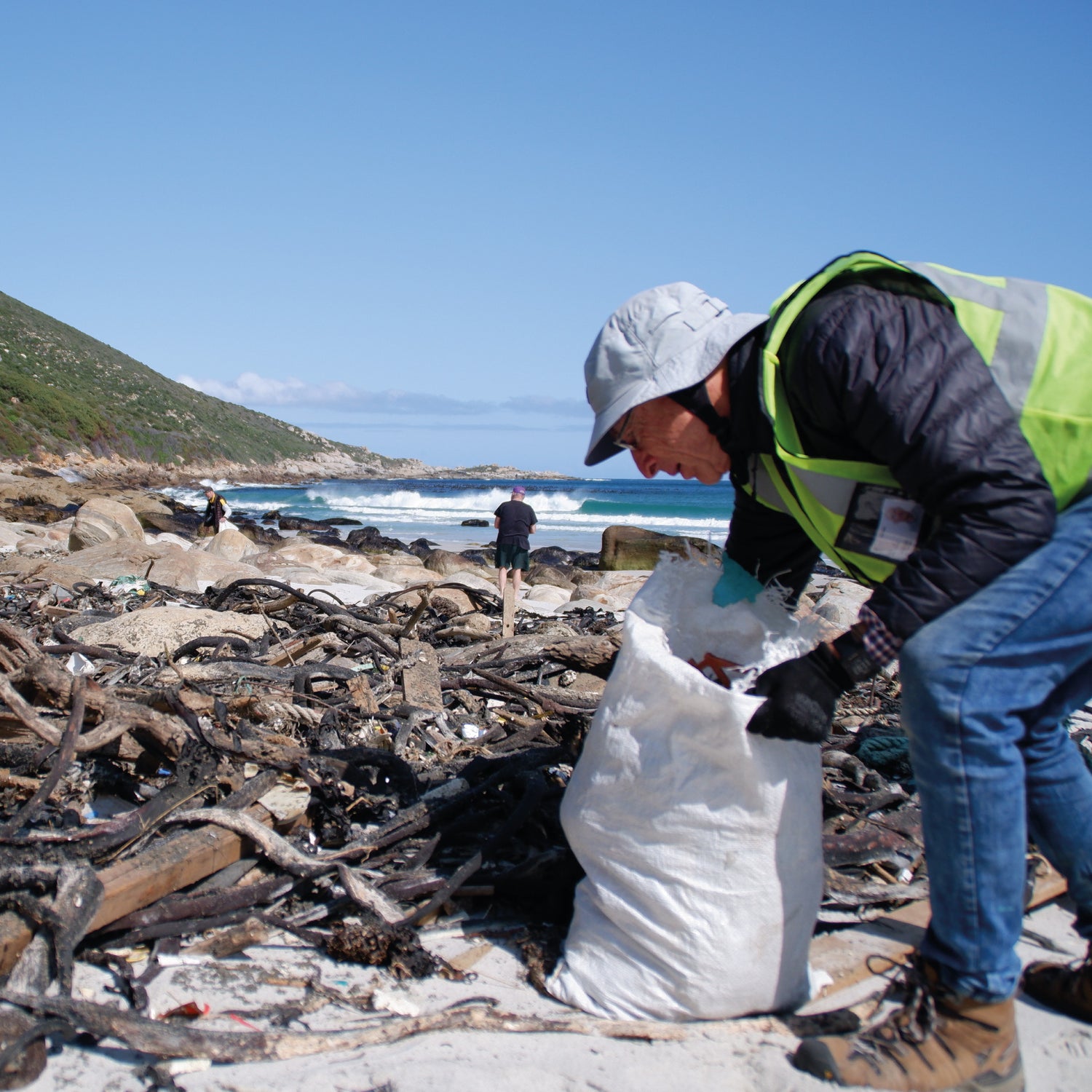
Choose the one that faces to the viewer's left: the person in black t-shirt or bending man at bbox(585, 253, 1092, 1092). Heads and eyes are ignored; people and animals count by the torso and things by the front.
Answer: the bending man

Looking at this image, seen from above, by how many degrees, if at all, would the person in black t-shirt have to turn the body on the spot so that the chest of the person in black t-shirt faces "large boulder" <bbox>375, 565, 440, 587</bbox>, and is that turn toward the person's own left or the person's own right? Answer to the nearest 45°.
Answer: approximately 45° to the person's own left

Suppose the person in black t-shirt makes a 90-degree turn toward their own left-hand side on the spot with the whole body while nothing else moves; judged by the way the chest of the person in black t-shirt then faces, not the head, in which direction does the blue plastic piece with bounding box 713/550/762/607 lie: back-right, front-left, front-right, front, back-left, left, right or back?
left

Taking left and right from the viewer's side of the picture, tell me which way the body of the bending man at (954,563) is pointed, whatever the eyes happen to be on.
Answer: facing to the left of the viewer

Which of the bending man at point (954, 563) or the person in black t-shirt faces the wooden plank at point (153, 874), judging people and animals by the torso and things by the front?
the bending man

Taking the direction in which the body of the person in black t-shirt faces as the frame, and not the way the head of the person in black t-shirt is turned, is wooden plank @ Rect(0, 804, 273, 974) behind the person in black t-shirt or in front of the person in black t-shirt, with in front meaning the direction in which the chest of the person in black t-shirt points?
behind

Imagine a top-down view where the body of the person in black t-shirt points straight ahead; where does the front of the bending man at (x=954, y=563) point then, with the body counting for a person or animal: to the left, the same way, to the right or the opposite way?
to the left

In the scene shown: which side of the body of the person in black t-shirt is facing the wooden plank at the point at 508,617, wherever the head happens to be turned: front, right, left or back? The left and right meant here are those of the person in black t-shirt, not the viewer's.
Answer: back

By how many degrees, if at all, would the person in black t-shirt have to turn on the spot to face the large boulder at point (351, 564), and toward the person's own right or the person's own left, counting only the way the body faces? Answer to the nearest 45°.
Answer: approximately 45° to the person's own left

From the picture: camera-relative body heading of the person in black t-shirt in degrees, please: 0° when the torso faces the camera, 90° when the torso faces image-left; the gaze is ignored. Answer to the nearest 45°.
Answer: approximately 180°

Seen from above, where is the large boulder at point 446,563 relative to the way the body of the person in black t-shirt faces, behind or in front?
in front

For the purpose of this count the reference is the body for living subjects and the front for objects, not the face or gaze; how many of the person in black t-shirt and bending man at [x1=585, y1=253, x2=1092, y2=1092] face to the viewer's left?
1

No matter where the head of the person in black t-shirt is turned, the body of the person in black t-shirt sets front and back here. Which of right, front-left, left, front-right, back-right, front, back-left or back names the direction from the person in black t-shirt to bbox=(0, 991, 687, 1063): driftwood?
back

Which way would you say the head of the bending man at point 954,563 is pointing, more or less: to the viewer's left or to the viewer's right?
to the viewer's left
